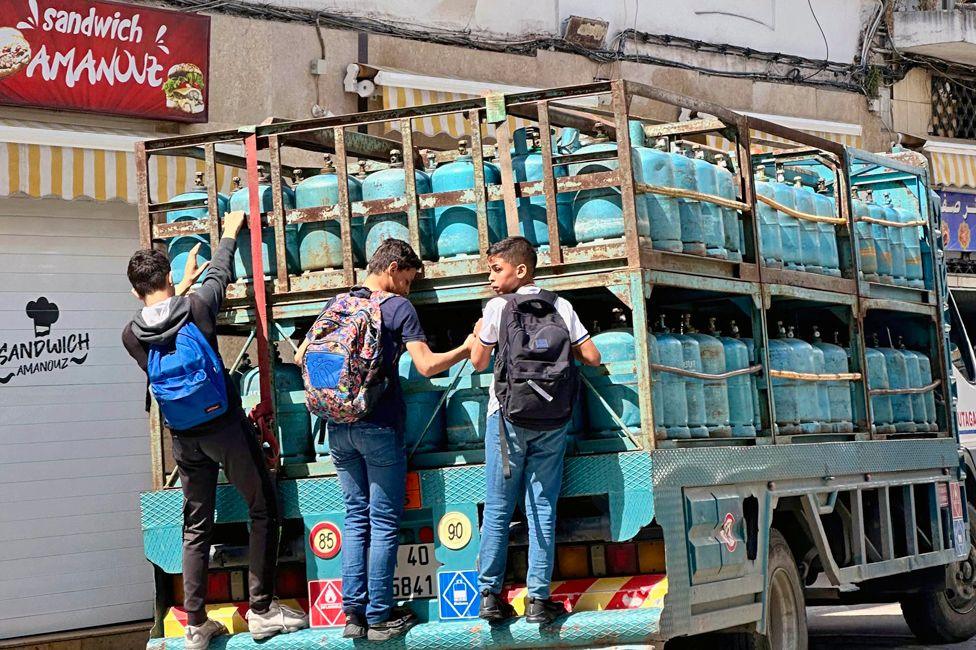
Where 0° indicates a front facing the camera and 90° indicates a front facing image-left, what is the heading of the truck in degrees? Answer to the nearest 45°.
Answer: approximately 225°

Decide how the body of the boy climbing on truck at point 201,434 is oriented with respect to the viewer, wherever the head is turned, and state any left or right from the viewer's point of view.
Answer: facing away from the viewer and to the right of the viewer

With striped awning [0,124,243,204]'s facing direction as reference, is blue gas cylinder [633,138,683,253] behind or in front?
in front

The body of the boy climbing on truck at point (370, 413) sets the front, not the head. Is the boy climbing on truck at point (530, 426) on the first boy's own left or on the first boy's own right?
on the first boy's own right

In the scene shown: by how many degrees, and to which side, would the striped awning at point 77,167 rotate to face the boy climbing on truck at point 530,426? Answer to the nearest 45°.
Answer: approximately 45° to its left

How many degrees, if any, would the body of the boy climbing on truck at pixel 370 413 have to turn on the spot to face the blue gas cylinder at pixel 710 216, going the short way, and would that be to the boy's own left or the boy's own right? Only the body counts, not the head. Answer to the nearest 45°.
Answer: approximately 45° to the boy's own right

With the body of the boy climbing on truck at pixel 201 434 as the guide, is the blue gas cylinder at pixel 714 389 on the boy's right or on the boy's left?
on the boy's right

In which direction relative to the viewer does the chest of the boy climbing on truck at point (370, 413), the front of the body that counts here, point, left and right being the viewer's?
facing away from the viewer and to the right of the viewer

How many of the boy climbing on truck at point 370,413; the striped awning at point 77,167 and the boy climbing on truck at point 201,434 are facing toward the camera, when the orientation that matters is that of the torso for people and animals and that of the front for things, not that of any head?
1

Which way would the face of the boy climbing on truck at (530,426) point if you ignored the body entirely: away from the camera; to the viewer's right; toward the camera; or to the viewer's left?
to the viewer's left
